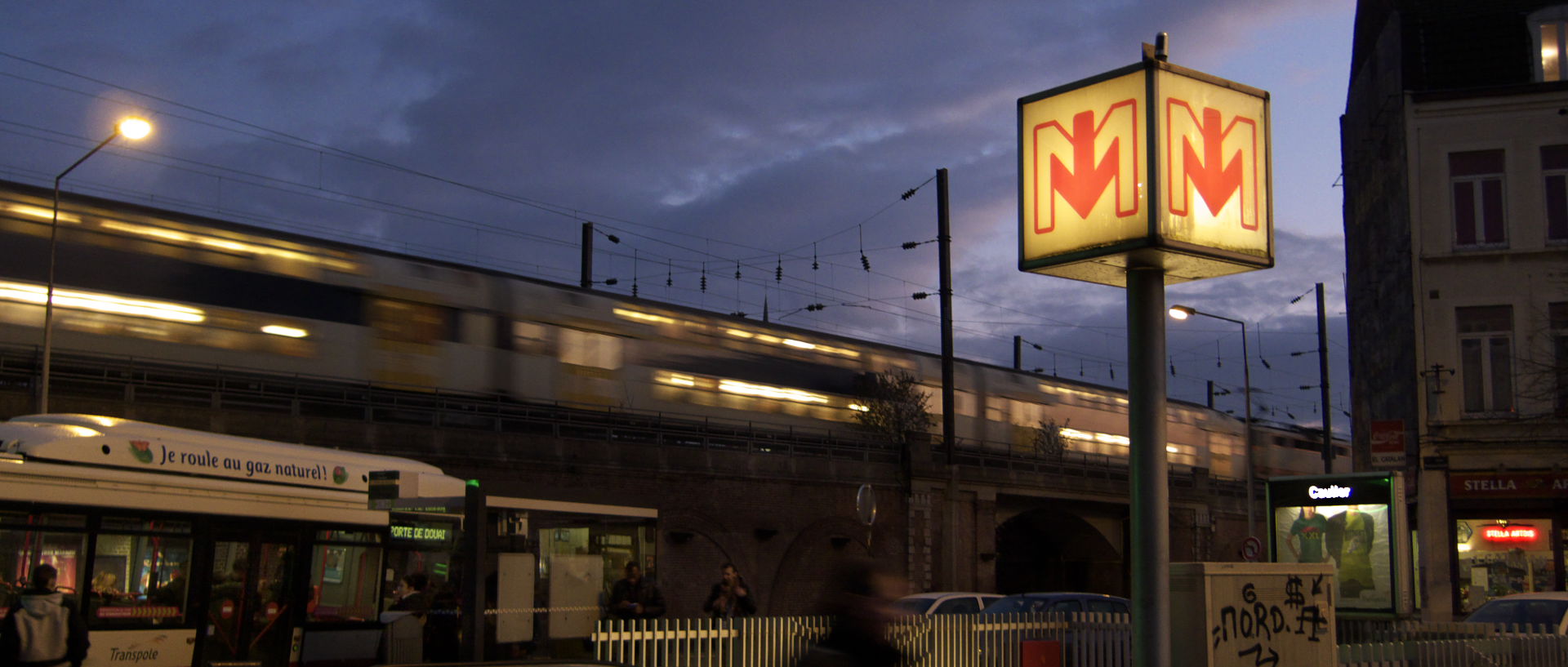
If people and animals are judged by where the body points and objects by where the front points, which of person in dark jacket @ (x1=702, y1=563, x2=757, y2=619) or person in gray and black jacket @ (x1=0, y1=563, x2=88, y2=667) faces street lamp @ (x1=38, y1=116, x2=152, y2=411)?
person in gray and black jacket @ (x1=0, y1=563, x2=88, y2=667)

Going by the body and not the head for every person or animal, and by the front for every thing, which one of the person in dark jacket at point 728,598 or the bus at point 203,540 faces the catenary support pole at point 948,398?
the bus

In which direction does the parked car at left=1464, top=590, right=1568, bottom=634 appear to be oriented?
to the viewer's left

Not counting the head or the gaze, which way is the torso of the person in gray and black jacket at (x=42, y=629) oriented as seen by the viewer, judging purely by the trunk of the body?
away from the camera

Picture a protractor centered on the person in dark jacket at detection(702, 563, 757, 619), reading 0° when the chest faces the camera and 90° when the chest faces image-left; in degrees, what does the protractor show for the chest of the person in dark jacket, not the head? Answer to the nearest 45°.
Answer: approximately 0°

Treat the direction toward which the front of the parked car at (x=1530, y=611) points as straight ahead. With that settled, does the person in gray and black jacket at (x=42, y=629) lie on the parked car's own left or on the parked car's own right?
on the parked car's own left

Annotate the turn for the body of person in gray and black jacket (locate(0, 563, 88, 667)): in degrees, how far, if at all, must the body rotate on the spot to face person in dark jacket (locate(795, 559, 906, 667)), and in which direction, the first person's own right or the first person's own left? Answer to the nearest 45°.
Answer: approximately 135° to the first person's own right

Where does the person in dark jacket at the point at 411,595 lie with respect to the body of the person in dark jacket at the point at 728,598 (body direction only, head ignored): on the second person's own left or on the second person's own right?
on the second person's own right

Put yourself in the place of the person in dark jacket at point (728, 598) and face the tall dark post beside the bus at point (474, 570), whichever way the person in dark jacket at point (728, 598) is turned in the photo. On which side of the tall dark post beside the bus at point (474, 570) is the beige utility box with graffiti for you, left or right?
left

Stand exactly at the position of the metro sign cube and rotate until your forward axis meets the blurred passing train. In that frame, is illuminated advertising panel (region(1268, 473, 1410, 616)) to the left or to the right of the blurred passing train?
right

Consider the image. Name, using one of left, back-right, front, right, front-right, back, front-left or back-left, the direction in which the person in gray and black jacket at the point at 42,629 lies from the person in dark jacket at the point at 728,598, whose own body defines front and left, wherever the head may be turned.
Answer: front-right

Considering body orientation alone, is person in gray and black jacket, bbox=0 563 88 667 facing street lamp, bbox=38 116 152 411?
yes

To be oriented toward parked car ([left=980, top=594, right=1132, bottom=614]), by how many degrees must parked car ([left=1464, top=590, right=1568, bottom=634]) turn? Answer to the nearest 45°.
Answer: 0° — it already faces it
